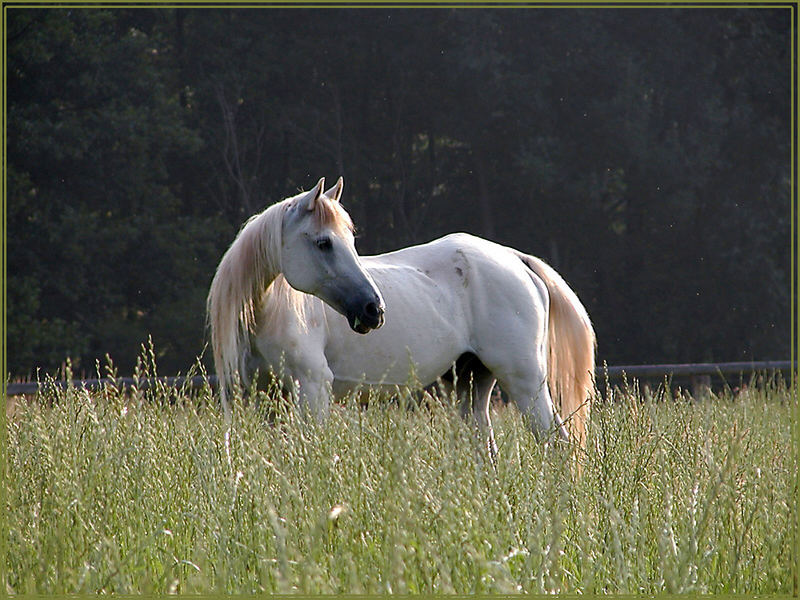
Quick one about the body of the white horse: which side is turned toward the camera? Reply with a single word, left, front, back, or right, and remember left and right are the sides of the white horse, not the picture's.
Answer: left
